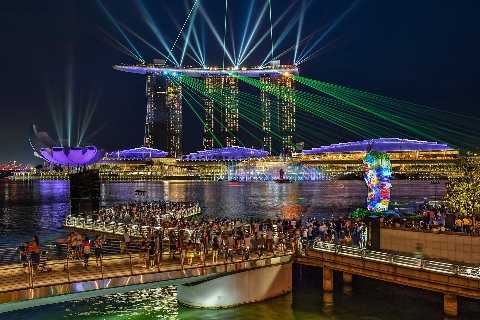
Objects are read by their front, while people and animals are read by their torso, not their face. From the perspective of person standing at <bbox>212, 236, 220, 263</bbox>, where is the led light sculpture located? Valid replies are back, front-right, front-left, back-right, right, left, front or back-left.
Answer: front-right

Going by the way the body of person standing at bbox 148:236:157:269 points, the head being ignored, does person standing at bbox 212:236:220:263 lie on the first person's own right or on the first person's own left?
on the first person's own right

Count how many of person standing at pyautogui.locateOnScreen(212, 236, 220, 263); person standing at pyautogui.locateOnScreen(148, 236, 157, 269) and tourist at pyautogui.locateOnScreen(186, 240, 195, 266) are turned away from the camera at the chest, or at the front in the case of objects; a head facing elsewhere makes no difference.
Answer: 3

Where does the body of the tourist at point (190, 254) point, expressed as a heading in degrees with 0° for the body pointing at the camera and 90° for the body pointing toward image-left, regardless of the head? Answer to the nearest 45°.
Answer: approximately 180°

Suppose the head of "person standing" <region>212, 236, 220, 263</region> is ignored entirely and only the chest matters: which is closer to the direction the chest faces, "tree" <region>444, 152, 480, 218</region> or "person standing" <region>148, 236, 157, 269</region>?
the tree

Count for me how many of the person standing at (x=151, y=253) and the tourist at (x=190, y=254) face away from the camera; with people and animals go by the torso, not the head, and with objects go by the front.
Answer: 2

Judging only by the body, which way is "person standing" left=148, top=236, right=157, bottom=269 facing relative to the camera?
away from the camera

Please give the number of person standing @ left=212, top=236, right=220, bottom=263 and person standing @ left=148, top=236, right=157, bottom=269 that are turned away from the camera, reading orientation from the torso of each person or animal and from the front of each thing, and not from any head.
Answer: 2

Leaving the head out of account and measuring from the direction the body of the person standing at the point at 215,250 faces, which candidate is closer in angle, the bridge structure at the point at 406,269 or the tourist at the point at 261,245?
the tourist

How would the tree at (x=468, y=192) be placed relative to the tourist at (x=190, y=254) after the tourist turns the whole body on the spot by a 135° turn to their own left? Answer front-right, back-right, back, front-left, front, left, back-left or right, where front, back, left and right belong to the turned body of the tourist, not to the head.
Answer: back

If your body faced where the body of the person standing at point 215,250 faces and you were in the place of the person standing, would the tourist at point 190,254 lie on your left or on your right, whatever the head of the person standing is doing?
on your left

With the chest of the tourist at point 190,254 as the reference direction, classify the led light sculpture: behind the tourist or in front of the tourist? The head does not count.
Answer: in front

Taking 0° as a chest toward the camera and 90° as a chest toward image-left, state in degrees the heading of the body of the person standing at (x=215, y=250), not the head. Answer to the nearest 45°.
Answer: approximately 180°
